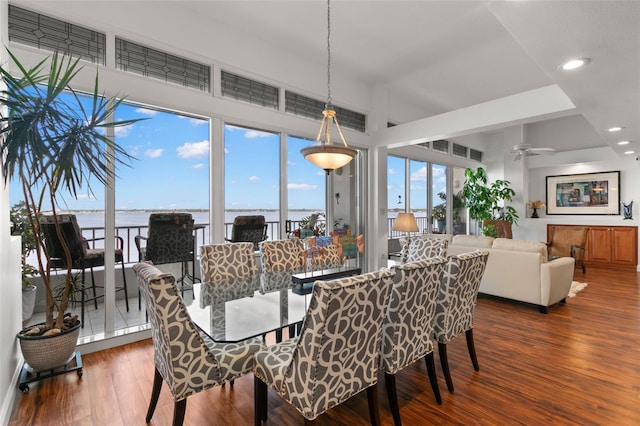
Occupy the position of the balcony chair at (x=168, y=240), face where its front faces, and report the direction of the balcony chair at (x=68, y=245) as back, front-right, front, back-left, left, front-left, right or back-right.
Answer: front-left

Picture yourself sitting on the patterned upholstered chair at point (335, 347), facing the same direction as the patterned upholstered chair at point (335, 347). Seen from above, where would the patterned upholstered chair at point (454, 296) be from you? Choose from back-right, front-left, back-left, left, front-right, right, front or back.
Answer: right

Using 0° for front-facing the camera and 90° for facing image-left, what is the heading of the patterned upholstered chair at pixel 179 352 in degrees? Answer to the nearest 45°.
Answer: approximately 225°

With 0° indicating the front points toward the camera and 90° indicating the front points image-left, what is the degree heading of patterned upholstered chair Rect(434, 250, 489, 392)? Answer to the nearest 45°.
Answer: approximately 135°

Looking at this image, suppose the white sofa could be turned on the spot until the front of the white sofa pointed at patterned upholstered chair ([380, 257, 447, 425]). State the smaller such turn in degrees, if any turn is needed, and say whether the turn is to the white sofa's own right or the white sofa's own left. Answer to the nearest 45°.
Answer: approximately 135° to the white sofa's own right

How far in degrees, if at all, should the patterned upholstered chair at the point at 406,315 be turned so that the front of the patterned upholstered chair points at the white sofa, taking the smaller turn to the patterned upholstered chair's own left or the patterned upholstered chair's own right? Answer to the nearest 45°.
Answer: approximately 90° to the patterned upholstered chair's own right

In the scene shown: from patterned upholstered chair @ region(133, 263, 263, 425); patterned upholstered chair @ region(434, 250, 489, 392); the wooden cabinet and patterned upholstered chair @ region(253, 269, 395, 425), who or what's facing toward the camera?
the wooden cabinet

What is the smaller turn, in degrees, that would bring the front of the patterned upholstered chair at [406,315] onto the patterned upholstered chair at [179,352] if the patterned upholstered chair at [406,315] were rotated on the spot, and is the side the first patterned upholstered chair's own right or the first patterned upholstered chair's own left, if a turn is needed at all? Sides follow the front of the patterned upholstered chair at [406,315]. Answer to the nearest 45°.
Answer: approximately 90° to the first patterned upholstered chair's own left

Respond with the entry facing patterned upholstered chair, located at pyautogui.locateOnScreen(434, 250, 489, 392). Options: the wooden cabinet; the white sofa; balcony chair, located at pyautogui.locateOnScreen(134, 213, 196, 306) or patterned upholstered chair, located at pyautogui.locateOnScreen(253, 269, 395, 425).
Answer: the wooden cabinet

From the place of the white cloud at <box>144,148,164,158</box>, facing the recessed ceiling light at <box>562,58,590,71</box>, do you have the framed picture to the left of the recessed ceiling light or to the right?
left

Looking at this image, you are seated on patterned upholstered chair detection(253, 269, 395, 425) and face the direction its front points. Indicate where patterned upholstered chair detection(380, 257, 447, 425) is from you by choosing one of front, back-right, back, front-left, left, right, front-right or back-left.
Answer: right

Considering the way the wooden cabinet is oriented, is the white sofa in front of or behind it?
in front

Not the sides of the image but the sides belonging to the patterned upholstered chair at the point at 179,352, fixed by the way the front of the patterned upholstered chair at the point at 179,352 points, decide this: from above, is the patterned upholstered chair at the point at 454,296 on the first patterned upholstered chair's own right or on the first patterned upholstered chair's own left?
on the first patterned upholstered chair's own right

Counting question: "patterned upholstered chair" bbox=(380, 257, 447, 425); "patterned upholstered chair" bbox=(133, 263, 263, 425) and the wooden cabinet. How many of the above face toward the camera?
1

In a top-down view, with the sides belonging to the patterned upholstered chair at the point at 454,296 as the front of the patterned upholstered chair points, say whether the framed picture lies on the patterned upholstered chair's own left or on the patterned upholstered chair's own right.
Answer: on the patterned upholstered chair's own right
